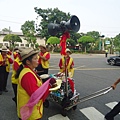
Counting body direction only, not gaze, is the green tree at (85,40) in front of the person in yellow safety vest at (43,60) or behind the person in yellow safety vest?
behind

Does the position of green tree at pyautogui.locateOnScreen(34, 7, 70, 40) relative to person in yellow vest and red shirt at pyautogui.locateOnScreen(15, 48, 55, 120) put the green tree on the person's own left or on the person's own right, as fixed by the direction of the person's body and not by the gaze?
on the person's own left

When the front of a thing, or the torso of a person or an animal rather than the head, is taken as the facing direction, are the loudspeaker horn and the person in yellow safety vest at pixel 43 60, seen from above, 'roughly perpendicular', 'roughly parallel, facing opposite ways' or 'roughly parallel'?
roughly perpendicular

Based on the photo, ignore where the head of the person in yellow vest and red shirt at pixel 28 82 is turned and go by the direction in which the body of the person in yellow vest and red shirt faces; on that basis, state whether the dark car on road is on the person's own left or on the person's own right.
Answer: on the person's own left

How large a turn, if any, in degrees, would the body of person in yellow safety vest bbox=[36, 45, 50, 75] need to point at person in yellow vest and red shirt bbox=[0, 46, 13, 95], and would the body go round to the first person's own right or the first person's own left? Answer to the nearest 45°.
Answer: approximately 90° to the first person's own right

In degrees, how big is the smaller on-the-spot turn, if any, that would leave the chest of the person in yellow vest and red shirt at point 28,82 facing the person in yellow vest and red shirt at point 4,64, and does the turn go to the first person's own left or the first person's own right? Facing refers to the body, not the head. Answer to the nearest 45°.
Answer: approximately 90° to the first person's own left

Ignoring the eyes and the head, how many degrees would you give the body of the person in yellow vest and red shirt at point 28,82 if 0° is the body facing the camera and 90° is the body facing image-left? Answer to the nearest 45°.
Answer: approximately 270°
